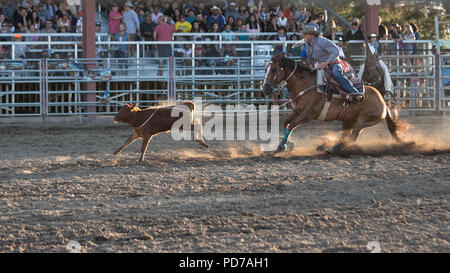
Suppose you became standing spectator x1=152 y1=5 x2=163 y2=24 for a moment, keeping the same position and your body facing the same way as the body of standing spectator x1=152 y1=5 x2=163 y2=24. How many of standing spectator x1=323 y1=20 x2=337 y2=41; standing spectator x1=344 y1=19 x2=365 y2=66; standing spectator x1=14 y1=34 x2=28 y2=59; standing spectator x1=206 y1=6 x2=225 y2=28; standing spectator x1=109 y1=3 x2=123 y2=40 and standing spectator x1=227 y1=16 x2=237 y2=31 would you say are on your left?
4

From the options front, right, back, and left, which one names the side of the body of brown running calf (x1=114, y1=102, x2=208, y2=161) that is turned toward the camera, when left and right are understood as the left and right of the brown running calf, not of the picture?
left

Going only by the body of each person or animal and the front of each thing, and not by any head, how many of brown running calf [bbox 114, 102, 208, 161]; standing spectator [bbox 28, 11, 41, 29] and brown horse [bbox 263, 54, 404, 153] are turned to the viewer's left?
2

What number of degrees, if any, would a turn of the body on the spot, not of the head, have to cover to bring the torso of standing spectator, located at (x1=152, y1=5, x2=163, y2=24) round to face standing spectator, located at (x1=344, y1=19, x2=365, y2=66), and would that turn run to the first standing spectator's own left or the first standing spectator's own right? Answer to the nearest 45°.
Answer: approximately 90° to the first standing spectator's own left

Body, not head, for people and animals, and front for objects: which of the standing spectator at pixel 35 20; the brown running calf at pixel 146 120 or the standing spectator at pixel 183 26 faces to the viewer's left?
the brown running calf

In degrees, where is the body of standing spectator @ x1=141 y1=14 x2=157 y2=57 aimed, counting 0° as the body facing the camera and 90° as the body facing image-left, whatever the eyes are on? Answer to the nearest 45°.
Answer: approximately 0°

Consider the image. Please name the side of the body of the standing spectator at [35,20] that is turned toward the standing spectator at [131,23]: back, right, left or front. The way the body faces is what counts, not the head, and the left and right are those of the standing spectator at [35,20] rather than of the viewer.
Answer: left

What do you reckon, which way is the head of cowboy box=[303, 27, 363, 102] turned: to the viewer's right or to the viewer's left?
to the viewer's left

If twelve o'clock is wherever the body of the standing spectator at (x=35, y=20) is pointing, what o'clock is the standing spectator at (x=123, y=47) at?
the standing spectator at (x=123, y=47) is roughly at 10 o'clock from the standing spectator at (x=35, y=20).

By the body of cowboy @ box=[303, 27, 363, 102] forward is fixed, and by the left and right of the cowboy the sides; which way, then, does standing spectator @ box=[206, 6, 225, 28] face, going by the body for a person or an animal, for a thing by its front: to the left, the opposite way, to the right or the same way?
to the left
